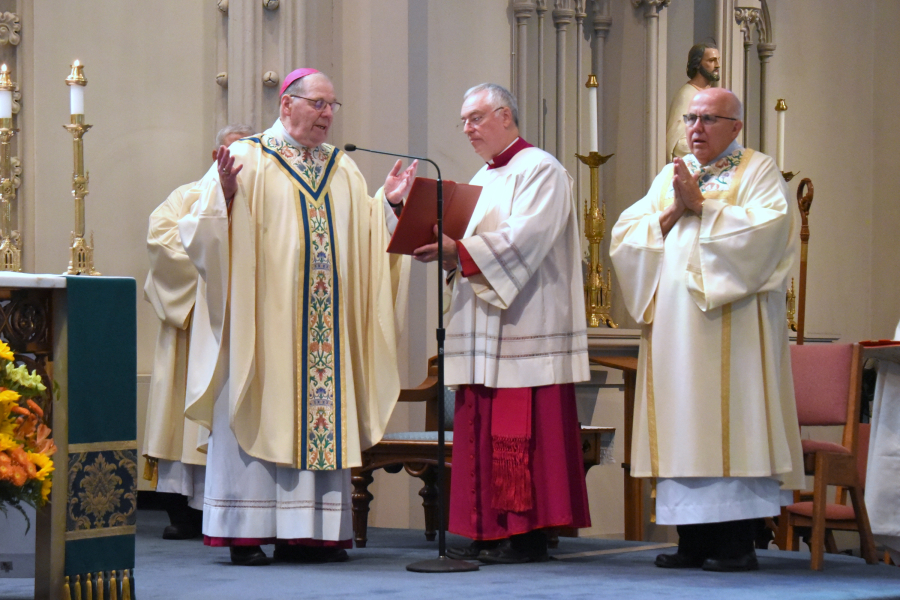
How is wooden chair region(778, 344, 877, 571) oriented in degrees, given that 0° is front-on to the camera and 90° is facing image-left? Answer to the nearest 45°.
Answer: approximately 45°

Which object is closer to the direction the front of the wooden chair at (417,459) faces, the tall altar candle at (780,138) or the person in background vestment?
the person in background vestment

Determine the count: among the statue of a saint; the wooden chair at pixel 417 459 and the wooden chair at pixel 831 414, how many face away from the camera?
0

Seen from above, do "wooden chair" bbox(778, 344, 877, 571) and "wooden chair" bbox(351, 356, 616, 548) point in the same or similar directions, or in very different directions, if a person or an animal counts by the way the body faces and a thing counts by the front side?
same or similar directions

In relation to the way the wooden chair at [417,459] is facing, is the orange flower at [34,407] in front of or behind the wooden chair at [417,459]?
in front

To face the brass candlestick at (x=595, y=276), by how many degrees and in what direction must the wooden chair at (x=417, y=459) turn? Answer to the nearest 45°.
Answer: approximately 180°

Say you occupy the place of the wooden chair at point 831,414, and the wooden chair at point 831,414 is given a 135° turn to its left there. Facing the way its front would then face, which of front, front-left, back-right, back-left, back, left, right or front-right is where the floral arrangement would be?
back-right

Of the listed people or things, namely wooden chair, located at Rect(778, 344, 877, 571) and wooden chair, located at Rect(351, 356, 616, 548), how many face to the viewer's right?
0

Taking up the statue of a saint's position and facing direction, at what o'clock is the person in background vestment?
The person in background vestment is roughly at 3 o'clock from the statue of a saint.

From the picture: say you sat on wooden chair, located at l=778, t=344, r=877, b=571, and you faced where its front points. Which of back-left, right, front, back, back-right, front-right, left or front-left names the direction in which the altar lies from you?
front

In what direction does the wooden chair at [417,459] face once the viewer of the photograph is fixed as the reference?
facing the viewer and to the left of the viewer

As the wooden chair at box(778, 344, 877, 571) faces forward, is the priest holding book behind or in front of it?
in front

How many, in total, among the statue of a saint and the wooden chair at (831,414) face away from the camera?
0

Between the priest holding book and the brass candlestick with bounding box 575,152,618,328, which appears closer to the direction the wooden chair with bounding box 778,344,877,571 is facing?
the priest holding book

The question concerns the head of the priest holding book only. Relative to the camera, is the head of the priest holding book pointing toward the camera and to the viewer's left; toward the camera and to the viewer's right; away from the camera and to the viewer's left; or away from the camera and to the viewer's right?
toward the camera and to the viewer's left

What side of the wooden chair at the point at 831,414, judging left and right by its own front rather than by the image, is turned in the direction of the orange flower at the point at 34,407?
front
